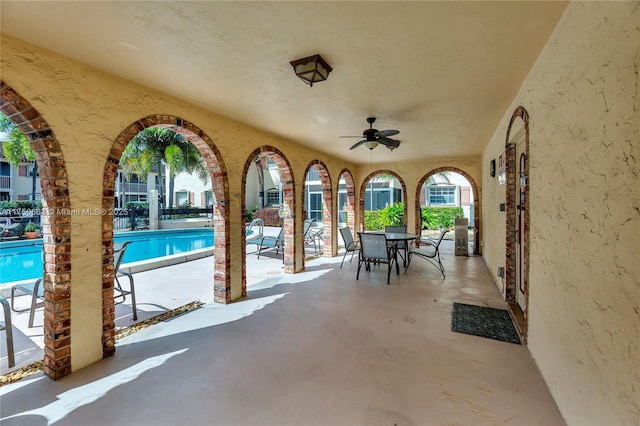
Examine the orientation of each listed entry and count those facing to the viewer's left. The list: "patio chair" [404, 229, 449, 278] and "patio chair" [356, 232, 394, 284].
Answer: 1

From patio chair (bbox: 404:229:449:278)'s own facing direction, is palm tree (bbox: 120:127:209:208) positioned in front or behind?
in front

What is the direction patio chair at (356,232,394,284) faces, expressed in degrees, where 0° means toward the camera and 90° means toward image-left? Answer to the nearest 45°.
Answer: approximately 225°

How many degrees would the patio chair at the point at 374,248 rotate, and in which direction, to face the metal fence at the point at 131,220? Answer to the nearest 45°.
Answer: approximately 90° to its left

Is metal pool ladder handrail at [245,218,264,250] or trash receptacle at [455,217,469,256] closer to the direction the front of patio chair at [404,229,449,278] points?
the metal pool ladder handrail

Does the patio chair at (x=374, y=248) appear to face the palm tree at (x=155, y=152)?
no

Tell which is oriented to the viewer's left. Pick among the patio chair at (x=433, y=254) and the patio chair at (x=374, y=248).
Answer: the patio chair at (x=433, y=254)

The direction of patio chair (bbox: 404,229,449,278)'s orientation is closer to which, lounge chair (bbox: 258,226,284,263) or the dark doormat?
the lounge chair

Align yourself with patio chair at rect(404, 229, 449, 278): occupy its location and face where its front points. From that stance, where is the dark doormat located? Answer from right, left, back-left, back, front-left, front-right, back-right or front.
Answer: left

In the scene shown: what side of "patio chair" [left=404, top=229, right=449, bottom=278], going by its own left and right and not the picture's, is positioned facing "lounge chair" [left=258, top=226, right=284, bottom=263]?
front

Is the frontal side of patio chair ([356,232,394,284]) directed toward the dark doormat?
no

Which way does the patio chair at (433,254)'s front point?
to the viewer's left

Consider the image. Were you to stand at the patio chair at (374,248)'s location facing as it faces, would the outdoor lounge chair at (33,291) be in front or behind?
behind

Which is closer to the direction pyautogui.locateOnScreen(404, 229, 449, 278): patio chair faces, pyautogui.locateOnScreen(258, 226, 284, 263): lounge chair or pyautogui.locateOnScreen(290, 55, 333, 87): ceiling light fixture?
the lounge chair
